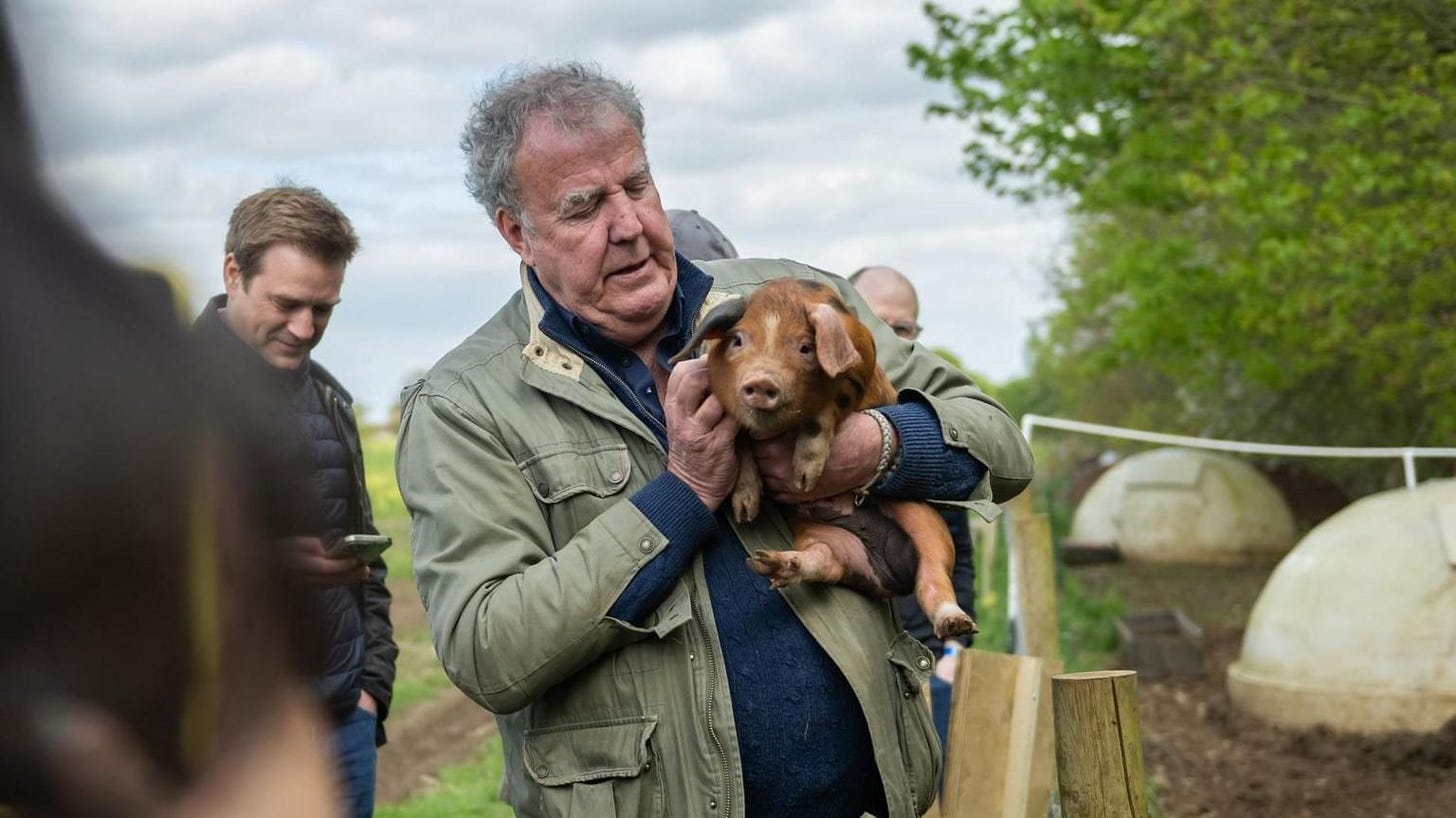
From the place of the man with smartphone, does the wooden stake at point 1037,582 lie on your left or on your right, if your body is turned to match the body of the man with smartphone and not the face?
on your left

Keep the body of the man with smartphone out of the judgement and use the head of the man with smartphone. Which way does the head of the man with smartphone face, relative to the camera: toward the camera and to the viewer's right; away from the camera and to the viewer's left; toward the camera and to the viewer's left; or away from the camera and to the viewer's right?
toward the camera and to the viewer's right

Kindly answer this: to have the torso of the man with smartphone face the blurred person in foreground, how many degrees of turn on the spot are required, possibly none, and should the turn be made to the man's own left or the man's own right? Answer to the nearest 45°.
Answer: approximately 45° to the man's own right

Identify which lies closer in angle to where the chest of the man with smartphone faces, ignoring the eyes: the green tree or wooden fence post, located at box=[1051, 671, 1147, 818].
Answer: the wooden fence post

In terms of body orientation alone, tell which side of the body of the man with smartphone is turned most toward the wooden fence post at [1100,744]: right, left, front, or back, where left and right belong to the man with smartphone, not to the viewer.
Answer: front

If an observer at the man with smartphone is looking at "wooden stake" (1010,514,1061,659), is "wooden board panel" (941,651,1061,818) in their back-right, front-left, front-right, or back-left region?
front-right

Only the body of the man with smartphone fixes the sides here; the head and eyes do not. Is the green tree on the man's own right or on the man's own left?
on the man's own left

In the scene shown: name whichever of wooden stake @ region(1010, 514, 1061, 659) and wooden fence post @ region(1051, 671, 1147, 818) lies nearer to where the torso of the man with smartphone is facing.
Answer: the wooden fence post

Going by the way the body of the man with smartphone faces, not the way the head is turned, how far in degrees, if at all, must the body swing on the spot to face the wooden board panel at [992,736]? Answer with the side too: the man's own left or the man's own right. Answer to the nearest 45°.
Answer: approximately 45° to the man's own left

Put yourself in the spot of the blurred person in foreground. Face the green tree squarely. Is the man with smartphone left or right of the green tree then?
left

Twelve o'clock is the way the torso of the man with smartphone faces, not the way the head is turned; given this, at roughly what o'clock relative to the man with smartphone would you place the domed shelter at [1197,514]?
The domed shelter is roughly at 9 o'clock from the man with smartphone.

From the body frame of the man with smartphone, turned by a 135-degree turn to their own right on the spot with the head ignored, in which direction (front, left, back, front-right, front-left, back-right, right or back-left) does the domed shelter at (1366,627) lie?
back-right

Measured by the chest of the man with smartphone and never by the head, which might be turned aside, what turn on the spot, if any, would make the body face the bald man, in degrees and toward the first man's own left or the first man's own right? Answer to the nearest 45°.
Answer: approximately 90° to the first man's own left

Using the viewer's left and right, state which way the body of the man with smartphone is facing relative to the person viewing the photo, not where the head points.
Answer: facing the viewer and to the right of the viewer
